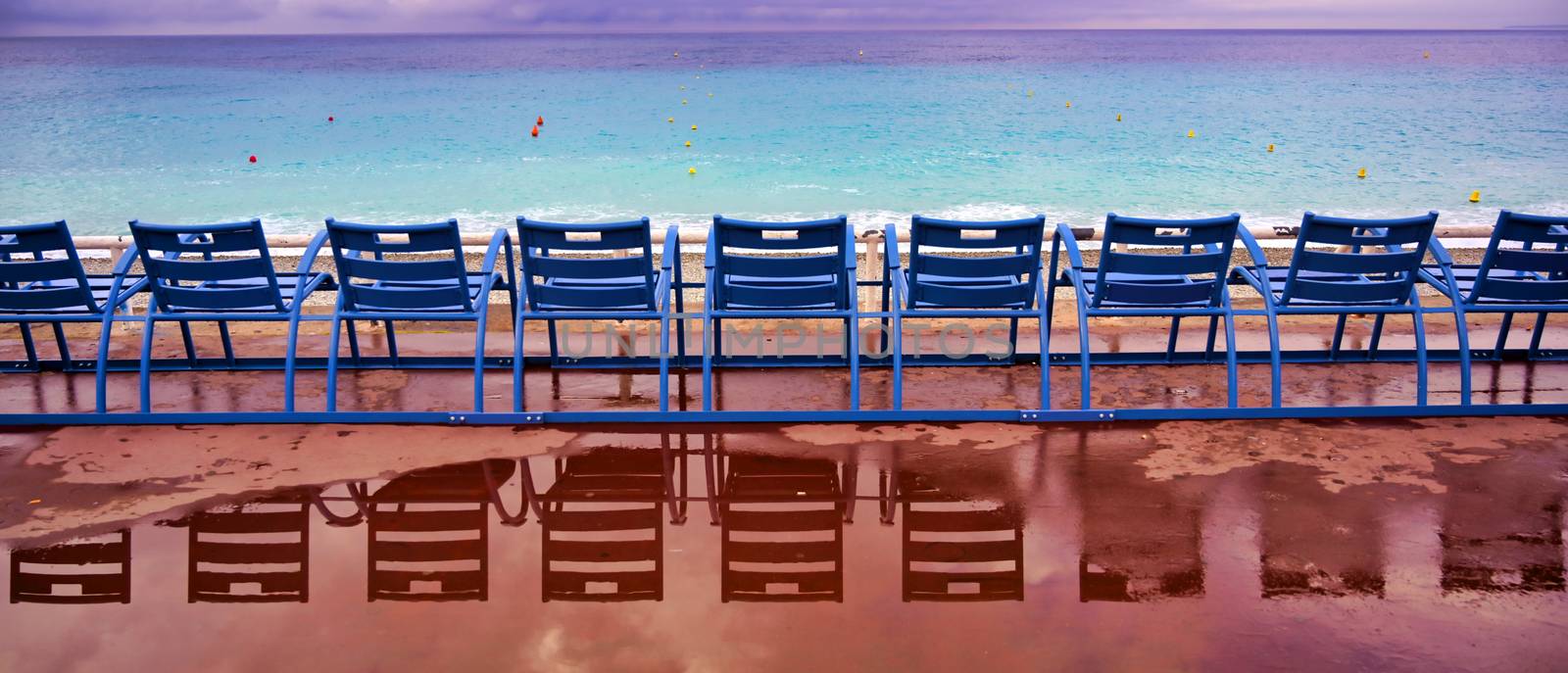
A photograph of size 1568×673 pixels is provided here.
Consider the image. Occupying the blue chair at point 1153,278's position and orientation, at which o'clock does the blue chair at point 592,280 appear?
the blue chair at point 592,280 is roughly at 10 o'clock from the blue chair at point 1153,278.

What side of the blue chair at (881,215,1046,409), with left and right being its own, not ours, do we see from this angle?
back

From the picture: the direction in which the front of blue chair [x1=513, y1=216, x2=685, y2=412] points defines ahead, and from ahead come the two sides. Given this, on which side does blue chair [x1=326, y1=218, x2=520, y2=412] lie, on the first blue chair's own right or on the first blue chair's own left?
on the first blue chair's own left

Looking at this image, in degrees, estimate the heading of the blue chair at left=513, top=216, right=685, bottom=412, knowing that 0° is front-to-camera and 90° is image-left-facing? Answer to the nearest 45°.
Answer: approximately 180°

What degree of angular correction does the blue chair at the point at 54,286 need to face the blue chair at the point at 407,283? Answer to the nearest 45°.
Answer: approximately 90° to its right

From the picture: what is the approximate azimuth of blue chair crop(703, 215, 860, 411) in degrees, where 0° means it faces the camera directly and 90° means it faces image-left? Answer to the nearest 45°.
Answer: approximately 180°

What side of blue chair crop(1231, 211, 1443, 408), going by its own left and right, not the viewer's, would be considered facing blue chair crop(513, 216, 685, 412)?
left

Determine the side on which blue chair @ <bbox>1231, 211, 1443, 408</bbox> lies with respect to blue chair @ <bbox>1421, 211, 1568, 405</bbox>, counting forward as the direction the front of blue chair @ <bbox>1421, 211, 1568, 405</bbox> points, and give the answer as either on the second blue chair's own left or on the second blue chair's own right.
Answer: on the second blue chair's own left

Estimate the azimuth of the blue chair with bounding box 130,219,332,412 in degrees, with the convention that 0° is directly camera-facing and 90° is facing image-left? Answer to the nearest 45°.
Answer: approximately 225°

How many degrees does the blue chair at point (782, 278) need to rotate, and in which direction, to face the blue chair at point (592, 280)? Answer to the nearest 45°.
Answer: approximately 90° to its left

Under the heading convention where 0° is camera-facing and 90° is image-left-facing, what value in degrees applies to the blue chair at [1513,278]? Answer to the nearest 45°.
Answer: approximately 135°

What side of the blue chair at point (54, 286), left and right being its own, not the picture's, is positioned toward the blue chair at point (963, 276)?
right

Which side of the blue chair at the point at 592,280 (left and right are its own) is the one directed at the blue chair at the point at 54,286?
left

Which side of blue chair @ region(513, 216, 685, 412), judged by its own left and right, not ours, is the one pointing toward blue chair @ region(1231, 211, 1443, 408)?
right

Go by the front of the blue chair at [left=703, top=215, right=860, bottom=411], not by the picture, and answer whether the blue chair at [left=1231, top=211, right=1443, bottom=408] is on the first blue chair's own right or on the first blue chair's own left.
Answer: on the first blue chair's own right
